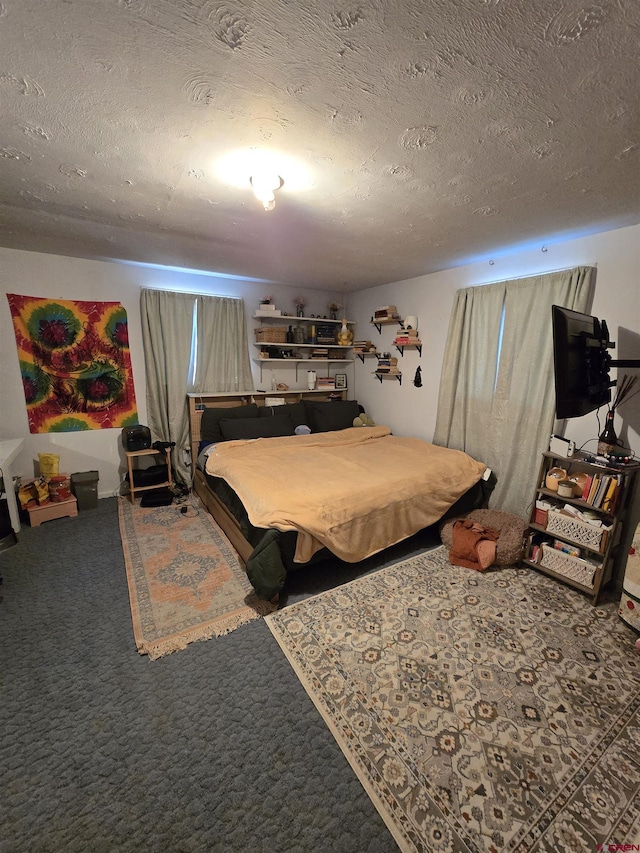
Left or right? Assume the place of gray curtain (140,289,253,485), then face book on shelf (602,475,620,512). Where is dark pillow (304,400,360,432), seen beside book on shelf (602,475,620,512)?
left

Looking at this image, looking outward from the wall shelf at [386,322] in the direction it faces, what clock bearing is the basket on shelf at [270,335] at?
The basket on shelf is roughly at 1 o'clock from the wall shelf.

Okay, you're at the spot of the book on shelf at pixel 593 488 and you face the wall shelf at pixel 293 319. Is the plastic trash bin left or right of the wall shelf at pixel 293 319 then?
left

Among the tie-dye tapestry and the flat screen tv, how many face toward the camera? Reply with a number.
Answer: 1

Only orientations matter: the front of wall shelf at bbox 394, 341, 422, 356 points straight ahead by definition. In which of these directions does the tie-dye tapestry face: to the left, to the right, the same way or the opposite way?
to the left

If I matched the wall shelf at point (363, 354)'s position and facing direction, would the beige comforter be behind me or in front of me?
in front

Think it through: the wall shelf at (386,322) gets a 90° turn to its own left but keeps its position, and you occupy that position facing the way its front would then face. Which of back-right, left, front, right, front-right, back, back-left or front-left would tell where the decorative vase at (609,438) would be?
front

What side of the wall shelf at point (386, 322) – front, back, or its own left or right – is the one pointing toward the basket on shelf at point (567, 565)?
left
